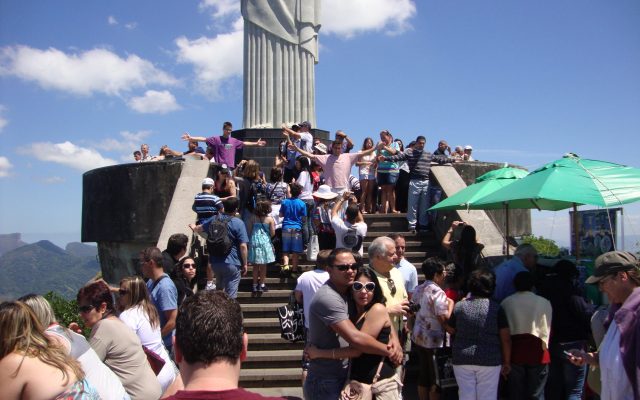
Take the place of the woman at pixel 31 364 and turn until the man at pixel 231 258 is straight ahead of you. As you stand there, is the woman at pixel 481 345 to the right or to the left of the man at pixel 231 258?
right

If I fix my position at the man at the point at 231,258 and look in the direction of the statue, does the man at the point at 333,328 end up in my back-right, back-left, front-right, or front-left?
back-right

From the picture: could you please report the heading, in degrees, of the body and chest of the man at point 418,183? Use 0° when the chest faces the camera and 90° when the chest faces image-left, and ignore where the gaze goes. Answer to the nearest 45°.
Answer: approximately 0°

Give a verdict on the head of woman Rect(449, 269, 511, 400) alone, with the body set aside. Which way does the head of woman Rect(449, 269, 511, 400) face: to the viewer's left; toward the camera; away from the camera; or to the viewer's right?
away from the camera

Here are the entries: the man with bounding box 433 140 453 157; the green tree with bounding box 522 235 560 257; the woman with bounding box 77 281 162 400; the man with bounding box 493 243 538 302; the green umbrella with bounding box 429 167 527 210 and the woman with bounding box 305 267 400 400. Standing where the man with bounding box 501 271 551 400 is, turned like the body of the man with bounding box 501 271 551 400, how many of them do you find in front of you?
4

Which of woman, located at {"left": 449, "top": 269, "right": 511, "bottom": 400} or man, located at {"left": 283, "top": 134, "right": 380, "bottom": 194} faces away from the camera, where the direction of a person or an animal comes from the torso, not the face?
the woman

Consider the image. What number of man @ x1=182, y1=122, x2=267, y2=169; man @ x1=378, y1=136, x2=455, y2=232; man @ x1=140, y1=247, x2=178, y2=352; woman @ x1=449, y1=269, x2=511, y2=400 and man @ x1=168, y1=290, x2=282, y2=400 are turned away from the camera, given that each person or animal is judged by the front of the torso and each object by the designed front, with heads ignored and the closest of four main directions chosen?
2

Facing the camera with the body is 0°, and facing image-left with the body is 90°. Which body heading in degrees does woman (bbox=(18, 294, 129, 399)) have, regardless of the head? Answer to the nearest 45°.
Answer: approximately 135°

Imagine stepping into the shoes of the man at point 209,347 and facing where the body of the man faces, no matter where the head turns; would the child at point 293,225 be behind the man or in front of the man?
in front

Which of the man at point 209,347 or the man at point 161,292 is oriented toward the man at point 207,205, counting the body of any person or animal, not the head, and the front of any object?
the man at point 209,347

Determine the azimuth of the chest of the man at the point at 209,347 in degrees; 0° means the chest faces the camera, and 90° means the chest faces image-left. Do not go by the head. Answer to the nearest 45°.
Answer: approximately 180°

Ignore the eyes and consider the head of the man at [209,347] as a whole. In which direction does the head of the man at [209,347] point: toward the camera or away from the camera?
away from the camera

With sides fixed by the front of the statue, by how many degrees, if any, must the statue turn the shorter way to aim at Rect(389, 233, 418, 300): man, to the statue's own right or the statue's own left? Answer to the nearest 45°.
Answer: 0° — it already faces them

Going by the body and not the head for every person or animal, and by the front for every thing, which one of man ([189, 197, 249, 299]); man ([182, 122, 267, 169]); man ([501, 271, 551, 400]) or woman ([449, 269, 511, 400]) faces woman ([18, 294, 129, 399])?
man ([182, 122, 267, 169])
